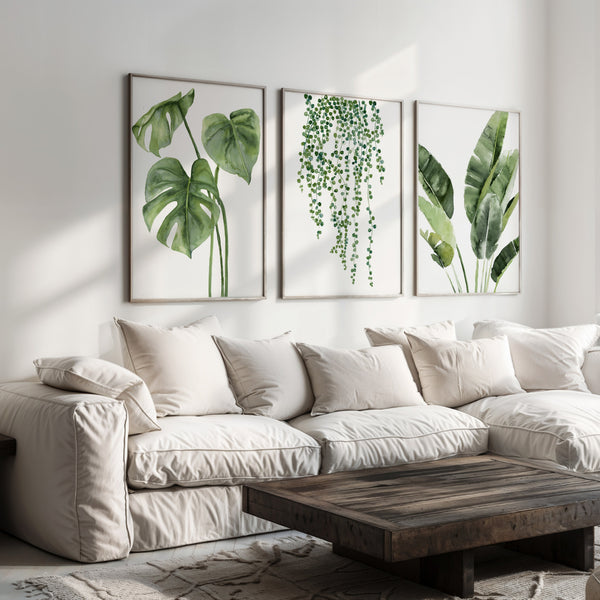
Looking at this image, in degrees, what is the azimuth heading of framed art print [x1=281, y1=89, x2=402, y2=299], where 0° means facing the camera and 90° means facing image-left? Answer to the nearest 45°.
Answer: approximately 315°

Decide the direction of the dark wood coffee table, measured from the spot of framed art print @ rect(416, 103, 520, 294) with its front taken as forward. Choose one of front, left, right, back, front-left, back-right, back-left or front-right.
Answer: front-right

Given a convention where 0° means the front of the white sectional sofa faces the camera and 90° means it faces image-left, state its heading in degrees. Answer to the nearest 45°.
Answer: approximately 315°

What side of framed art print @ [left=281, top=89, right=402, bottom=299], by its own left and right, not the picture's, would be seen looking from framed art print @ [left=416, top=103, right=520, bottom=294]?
left
